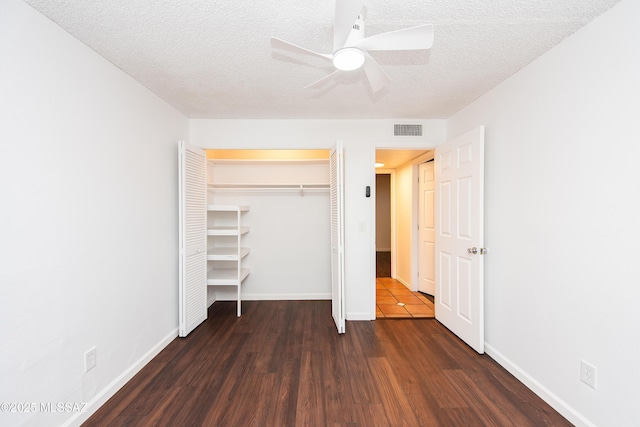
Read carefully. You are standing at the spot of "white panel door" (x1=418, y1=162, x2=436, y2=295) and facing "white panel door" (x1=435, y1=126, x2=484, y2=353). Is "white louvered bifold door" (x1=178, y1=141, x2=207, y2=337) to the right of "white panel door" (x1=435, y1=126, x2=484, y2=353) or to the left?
right

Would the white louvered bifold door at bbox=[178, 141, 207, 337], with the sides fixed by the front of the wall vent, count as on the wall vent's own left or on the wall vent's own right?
on the wall vent's own right

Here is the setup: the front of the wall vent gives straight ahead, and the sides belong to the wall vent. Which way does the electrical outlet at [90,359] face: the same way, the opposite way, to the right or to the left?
to the left

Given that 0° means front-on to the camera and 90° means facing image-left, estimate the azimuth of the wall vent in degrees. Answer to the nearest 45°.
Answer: approximately 0°

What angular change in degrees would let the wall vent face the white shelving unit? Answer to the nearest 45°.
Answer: approximately 90° to its right

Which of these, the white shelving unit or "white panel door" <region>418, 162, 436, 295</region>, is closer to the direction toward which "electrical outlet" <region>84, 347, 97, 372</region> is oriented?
the white panel door

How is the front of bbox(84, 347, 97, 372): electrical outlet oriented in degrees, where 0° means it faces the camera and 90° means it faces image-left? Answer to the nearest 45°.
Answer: approximately 315°

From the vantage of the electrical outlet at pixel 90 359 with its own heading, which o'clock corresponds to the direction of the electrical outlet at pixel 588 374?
the electrical outlet at pixel 588 374 is roughly at 12 o'clock from the electrical outlet at pixel 90 359.
